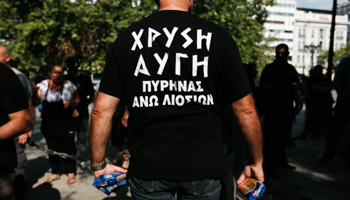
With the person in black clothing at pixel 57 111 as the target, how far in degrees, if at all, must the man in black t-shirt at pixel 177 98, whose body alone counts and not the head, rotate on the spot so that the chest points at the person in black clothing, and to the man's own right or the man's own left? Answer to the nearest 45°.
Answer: approximately 45° to the man's own left

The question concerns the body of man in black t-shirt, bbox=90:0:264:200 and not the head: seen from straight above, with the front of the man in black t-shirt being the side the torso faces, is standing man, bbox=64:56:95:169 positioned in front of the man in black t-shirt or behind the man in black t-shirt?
in front

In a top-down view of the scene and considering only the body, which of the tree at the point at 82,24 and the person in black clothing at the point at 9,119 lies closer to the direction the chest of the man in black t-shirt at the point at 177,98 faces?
the tree

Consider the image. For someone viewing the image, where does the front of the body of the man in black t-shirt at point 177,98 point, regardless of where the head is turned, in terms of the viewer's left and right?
facing away from the viewer

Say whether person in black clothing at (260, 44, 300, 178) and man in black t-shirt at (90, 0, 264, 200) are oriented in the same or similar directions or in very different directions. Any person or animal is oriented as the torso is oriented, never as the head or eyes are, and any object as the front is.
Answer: very different directions

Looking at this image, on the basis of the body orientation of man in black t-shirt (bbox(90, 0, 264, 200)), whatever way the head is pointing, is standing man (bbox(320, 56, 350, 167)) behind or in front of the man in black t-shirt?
in front

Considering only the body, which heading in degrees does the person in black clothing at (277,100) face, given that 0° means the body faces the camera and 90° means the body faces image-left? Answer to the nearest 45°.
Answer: approximately 315°

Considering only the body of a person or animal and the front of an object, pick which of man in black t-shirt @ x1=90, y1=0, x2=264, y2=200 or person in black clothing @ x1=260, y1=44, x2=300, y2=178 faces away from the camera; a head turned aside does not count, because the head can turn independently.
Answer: the man in black t-shirt

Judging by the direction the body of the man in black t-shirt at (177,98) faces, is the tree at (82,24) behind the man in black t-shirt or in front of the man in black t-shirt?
in front

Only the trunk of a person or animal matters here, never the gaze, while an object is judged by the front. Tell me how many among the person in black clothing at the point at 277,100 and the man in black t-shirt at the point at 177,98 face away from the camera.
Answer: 1

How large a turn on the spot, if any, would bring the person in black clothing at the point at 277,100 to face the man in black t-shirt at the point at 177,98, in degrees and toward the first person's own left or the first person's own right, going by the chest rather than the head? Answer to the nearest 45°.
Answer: approximately 45° to the first person's own right
